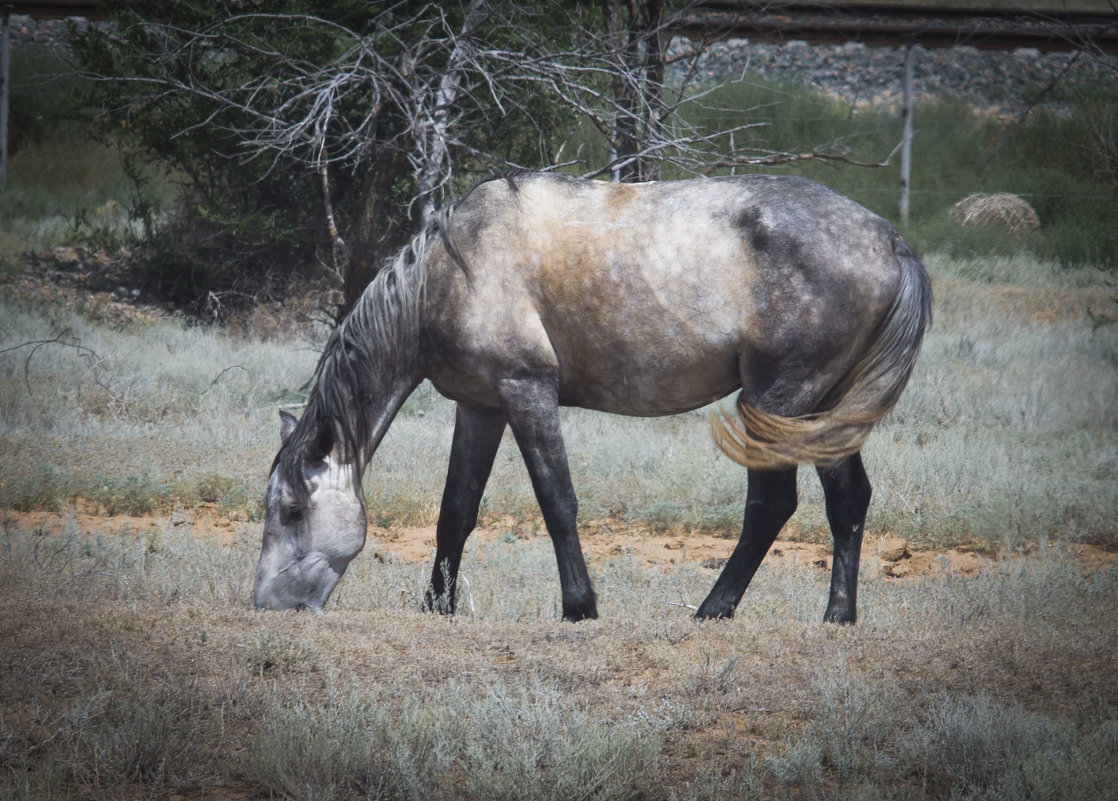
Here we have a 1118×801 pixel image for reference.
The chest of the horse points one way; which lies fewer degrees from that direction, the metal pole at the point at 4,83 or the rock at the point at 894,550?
the metal pole

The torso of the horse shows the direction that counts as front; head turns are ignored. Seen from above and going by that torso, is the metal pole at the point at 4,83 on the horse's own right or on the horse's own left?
on the horse's own right

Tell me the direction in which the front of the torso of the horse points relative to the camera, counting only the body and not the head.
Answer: to the viewer's left

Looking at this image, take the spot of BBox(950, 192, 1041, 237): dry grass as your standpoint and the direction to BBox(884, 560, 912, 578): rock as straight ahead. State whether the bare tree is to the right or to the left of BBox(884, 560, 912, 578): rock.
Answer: right

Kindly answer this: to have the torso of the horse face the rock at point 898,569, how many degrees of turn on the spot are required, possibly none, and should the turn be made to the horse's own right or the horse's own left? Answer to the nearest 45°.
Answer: approximately 135° to the horse's own right

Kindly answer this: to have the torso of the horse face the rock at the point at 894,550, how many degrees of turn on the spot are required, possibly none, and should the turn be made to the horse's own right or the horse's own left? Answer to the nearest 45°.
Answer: approximately 135° to the horse's own right
